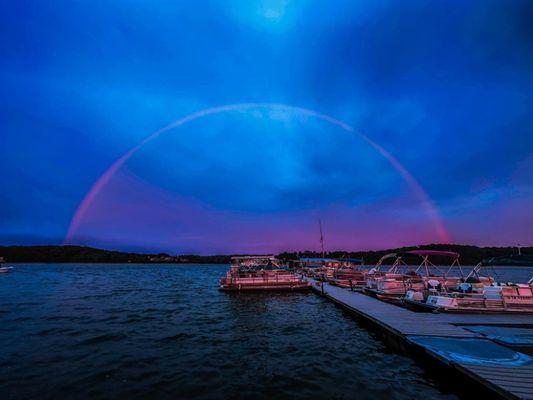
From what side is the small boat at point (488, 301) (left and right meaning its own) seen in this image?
left
